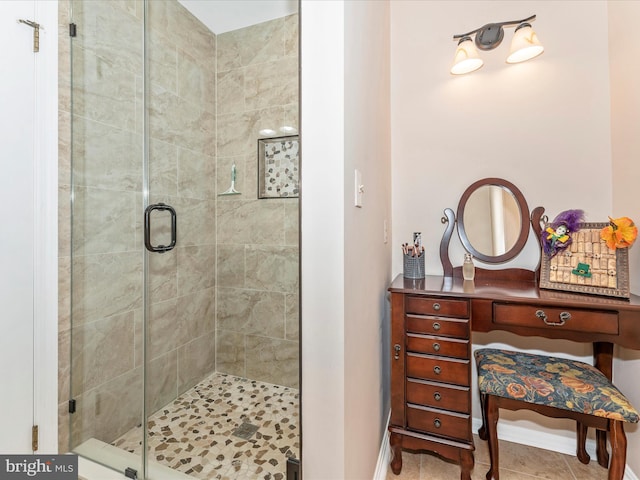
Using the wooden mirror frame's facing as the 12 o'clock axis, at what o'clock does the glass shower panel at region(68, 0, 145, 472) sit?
The glass shower panel is roughly at 2 o'clock from the wooden mirror frame.

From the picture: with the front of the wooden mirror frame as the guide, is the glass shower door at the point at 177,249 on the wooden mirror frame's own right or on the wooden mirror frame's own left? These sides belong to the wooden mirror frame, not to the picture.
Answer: on the wooden mirror frame's own right

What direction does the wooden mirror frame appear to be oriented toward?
toward the camera

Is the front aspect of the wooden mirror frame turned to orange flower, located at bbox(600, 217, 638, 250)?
no
